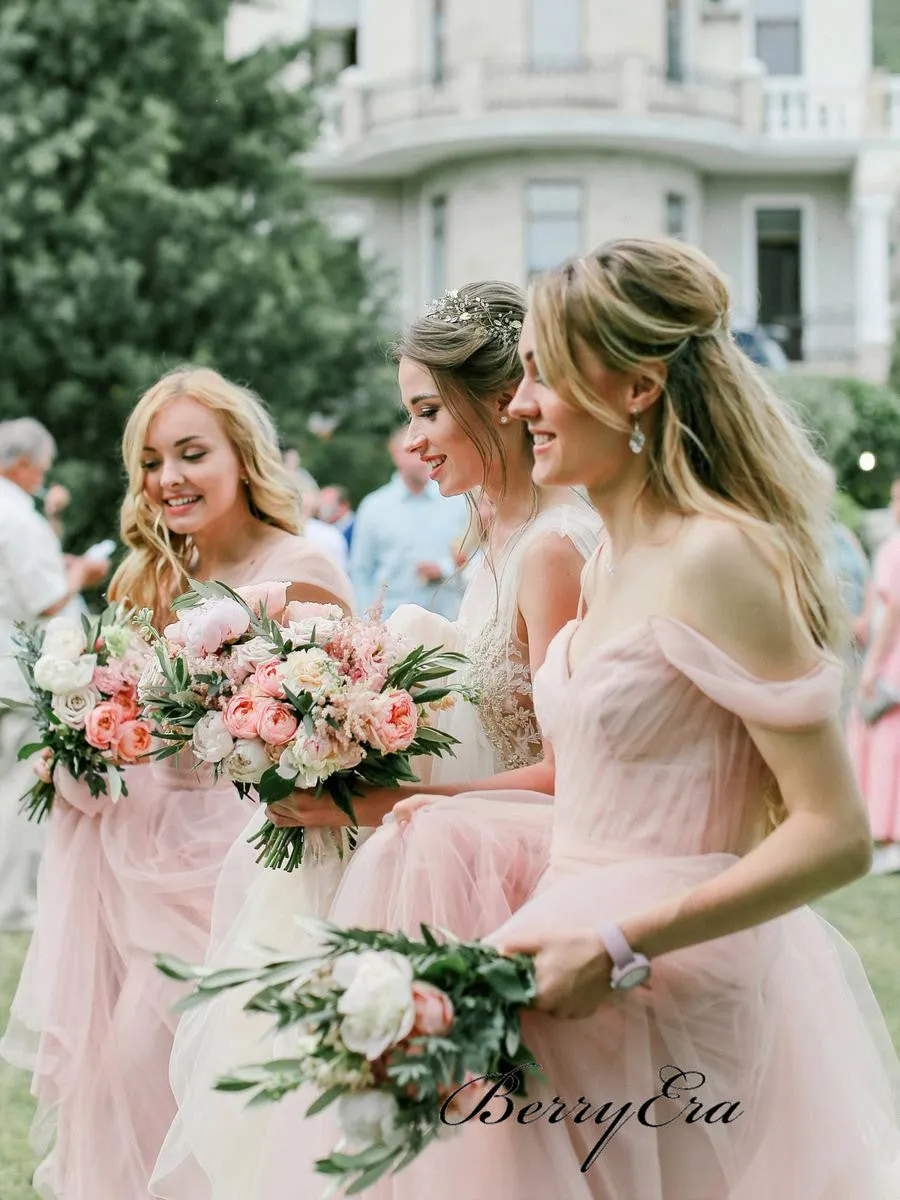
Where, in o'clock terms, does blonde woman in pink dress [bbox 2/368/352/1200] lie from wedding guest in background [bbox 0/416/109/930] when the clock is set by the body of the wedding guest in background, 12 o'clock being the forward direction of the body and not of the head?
The blonde woman in pink dress is roughly at 3 o'clock from the wedding guest in background.

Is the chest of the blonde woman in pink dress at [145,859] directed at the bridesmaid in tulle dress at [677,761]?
no

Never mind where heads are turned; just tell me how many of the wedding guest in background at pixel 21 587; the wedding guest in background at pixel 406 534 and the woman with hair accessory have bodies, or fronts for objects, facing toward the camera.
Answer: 1

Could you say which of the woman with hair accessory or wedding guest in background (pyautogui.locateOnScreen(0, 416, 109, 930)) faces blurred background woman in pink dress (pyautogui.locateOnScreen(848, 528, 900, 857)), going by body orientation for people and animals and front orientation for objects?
the wedding guest in background

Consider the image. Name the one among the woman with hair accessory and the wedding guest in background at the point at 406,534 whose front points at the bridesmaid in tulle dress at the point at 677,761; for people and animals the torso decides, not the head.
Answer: the wedding guest in background

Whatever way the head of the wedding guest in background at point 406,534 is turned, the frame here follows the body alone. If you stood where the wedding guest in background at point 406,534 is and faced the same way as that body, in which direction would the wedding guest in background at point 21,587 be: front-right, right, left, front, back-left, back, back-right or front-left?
front-right

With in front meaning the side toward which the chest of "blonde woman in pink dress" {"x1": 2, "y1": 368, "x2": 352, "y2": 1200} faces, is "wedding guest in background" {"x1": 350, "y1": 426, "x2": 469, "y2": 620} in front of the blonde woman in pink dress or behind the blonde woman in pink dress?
behind

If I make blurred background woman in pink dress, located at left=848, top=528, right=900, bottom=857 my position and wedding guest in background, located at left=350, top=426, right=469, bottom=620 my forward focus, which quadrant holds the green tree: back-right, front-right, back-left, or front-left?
front-right

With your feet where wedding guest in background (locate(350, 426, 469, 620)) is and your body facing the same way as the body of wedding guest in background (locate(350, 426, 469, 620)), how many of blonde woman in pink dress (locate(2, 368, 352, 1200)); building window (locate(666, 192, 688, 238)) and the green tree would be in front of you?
1

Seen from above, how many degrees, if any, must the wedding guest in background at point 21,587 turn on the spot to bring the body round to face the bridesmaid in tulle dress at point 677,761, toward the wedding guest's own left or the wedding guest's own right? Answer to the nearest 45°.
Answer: approximately 90° to the wedding guest's own right

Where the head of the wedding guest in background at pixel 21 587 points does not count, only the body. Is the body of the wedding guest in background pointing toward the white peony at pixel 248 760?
no

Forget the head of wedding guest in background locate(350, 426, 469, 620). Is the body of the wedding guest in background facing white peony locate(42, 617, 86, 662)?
yes

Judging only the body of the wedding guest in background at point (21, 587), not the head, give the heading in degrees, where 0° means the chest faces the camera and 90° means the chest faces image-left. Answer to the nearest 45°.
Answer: approximately 270°

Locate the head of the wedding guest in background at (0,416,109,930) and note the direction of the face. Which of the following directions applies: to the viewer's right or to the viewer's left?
to the viewer's right

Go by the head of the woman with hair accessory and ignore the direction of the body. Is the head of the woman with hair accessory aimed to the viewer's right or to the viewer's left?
to the viewer's left

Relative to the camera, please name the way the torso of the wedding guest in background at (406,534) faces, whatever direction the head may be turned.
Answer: toward the camera
